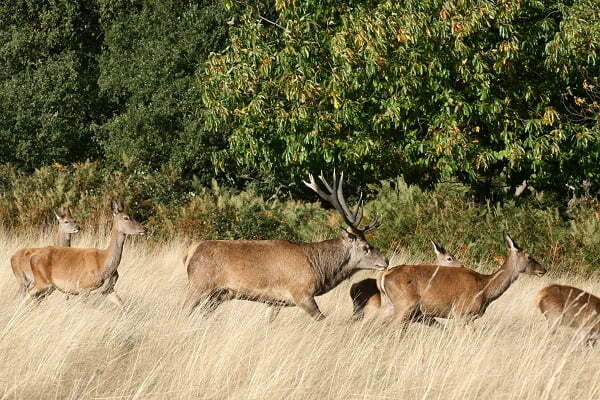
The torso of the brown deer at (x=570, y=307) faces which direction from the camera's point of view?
to the viewer's right

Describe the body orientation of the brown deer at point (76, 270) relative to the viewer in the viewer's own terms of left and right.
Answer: facing to the right of the viewer

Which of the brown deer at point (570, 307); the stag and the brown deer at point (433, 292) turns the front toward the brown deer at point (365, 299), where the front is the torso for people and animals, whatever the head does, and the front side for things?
the stag

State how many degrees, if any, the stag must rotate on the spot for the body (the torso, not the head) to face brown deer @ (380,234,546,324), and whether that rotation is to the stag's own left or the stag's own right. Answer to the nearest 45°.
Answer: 0° — it already faces it

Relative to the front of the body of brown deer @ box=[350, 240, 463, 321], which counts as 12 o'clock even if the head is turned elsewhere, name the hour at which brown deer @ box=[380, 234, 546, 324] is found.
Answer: brown deer @ box=[380, 234, 546, 324] is roughly at 1 o'clock from brown deer @ box=[350, 240, 463, 321].

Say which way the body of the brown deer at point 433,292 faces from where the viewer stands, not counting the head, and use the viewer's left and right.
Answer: facing to the right of the viewer

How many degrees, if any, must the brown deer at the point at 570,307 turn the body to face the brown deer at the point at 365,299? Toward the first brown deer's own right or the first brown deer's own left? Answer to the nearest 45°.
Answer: approximately 180°

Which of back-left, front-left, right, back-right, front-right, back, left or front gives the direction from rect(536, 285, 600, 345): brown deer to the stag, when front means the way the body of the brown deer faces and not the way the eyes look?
back

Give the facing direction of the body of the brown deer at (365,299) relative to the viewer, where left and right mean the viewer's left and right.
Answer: facing to the right of the viewer

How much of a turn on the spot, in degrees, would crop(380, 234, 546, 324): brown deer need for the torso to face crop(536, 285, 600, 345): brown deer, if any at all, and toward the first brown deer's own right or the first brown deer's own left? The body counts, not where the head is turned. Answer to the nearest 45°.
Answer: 0° — it already faces it

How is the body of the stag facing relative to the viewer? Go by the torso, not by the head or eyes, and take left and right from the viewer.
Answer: facing to the right of the viewer

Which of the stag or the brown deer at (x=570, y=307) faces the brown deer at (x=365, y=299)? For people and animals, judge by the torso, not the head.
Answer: the stag
